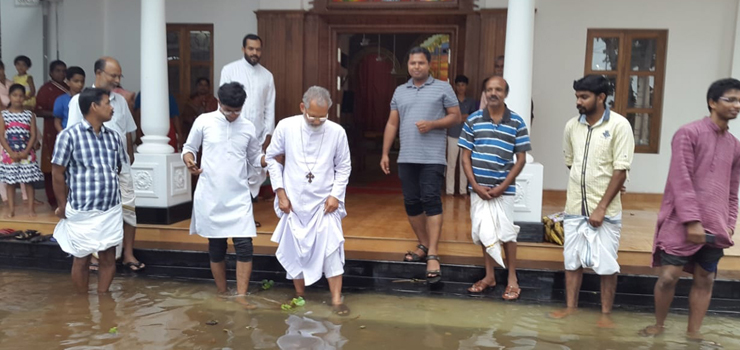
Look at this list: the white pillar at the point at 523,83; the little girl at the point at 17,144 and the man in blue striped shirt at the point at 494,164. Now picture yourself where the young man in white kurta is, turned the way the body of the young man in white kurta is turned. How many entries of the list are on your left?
2

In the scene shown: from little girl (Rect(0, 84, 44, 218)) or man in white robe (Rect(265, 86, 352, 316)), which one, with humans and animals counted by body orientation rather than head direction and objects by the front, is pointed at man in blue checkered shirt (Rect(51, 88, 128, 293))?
the little girl

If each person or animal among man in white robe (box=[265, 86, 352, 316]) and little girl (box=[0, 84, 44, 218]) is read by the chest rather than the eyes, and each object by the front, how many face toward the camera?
2

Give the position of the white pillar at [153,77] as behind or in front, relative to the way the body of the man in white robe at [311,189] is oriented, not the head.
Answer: behind
